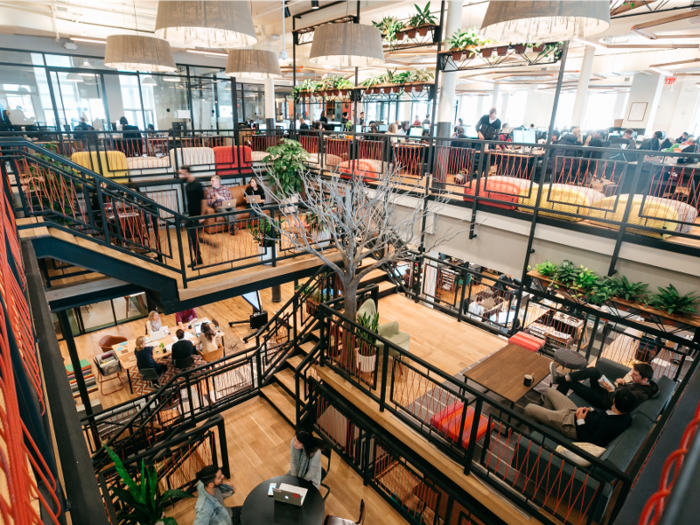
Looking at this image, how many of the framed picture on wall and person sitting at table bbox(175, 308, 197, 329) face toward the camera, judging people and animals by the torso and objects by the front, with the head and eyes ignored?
2

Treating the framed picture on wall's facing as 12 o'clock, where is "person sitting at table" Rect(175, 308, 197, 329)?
The person sitting at table is roughly at 1 o'clock from the framed picture on wall.

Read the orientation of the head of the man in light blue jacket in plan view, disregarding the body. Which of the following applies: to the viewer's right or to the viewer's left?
to the viewer's right

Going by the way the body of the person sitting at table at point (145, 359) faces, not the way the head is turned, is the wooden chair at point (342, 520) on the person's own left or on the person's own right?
on the person's own right

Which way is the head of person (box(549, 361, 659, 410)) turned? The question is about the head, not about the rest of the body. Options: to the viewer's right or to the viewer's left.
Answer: to the viewer's left

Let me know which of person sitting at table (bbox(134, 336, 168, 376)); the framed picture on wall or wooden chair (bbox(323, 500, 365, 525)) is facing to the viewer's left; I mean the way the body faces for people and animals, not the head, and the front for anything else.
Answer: the wooden chair

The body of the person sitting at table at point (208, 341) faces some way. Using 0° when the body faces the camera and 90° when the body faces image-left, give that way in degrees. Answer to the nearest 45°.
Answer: approximately 135°

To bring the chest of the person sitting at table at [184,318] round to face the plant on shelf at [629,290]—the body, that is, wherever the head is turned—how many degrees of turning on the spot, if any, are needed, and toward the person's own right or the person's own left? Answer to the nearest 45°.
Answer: approximately 45° to the person's own left

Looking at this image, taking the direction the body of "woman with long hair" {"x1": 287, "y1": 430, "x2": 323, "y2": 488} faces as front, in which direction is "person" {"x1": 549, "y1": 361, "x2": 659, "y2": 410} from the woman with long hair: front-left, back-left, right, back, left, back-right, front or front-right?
back-left

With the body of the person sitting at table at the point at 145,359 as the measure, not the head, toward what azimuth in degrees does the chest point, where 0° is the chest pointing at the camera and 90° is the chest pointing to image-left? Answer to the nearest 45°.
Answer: approximately 225°

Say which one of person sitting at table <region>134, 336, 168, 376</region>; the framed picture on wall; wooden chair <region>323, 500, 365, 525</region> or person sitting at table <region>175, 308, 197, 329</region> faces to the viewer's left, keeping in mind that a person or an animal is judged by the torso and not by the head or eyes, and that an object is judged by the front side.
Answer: the wooden chair
